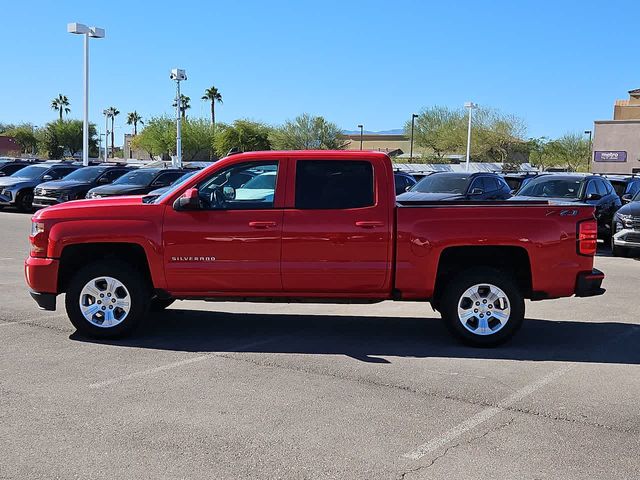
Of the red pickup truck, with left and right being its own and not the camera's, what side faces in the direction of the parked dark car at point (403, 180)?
right

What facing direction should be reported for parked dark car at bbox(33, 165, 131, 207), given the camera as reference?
facing the viewer and to the left of the viewer

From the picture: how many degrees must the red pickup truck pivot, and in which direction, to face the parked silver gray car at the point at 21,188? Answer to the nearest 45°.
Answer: approximately 45° to its right

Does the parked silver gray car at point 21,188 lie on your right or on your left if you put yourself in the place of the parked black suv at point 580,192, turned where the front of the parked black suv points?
on your right

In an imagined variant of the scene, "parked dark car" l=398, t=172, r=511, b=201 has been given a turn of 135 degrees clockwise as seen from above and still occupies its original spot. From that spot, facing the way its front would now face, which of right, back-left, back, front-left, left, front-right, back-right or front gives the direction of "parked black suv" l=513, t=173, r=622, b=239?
right

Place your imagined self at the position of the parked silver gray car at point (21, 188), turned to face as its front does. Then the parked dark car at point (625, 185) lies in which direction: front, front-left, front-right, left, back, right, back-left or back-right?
left

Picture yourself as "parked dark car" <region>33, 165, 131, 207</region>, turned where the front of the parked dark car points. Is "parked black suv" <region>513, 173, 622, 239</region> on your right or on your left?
on your left

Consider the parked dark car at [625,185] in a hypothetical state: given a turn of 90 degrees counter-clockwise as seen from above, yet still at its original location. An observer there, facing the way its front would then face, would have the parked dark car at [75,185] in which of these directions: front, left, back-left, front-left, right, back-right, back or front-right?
back-right

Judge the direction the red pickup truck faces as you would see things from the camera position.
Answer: facing to the left of the viewer

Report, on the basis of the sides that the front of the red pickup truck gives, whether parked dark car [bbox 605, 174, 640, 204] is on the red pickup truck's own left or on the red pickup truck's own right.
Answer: on the red pickup truck's own right

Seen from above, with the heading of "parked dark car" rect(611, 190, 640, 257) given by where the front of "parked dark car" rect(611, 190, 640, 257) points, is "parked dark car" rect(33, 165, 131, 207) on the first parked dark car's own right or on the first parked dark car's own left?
on the first parked dark car's own right

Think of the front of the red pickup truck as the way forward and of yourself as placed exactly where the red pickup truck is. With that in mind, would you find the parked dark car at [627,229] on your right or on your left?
on your right

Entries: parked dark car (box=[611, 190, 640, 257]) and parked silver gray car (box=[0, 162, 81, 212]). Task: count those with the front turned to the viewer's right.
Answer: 0
